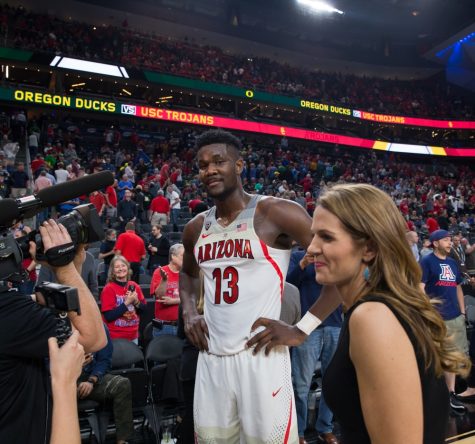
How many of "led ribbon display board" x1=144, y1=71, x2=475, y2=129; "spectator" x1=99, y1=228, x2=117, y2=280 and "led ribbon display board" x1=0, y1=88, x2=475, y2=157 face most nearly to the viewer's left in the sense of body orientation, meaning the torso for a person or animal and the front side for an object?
0

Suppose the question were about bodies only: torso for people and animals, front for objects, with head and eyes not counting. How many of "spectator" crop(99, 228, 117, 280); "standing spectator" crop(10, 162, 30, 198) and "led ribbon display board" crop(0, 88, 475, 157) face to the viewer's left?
0

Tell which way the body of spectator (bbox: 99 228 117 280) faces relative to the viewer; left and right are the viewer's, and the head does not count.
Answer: facing the viewer and to the right of the viewer

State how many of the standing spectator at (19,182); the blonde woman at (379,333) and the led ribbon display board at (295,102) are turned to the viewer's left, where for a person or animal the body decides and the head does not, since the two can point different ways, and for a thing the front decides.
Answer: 1

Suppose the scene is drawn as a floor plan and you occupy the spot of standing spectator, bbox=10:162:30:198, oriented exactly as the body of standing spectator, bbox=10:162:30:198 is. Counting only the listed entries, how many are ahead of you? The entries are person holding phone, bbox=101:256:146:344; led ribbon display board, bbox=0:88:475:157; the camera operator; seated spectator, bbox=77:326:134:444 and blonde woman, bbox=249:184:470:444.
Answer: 4

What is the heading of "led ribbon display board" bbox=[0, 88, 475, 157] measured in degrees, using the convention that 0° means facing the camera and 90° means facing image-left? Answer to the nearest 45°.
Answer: approximately 315°

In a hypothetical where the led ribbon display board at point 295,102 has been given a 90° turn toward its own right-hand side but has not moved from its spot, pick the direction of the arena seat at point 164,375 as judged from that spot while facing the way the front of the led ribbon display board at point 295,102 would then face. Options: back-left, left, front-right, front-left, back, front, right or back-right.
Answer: front-left

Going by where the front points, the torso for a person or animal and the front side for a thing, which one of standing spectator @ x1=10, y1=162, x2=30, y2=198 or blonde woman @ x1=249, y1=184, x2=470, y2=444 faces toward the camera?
the standing spectator

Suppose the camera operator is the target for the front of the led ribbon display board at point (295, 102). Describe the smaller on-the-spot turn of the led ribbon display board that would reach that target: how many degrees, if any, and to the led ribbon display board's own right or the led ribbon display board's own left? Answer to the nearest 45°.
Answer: approximately 45° to the led ribbon display board's own right

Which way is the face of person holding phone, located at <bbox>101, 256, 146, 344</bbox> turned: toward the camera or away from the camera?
toward the camera

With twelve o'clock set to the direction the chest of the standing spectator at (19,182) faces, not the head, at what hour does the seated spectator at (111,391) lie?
the seated spectator at (111,391) is roughly at 12 o'clock from the standing spectator at (19,182).

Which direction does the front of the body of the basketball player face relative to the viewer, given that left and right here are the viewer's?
facing the viewer and to the left of the viewer

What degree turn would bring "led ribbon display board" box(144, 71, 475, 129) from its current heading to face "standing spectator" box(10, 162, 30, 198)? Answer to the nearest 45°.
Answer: approximately 45° to its right

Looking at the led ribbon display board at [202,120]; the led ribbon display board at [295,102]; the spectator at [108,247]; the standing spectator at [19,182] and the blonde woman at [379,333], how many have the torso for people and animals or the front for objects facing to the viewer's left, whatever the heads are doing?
1

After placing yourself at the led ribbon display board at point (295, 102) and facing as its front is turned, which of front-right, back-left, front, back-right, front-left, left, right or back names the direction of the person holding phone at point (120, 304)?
front-right

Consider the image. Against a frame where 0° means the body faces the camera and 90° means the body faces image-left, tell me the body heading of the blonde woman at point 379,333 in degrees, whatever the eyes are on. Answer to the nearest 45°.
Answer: approximately 90°

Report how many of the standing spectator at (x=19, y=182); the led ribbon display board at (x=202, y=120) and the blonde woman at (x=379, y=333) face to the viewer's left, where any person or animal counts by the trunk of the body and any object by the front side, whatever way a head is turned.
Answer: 1
